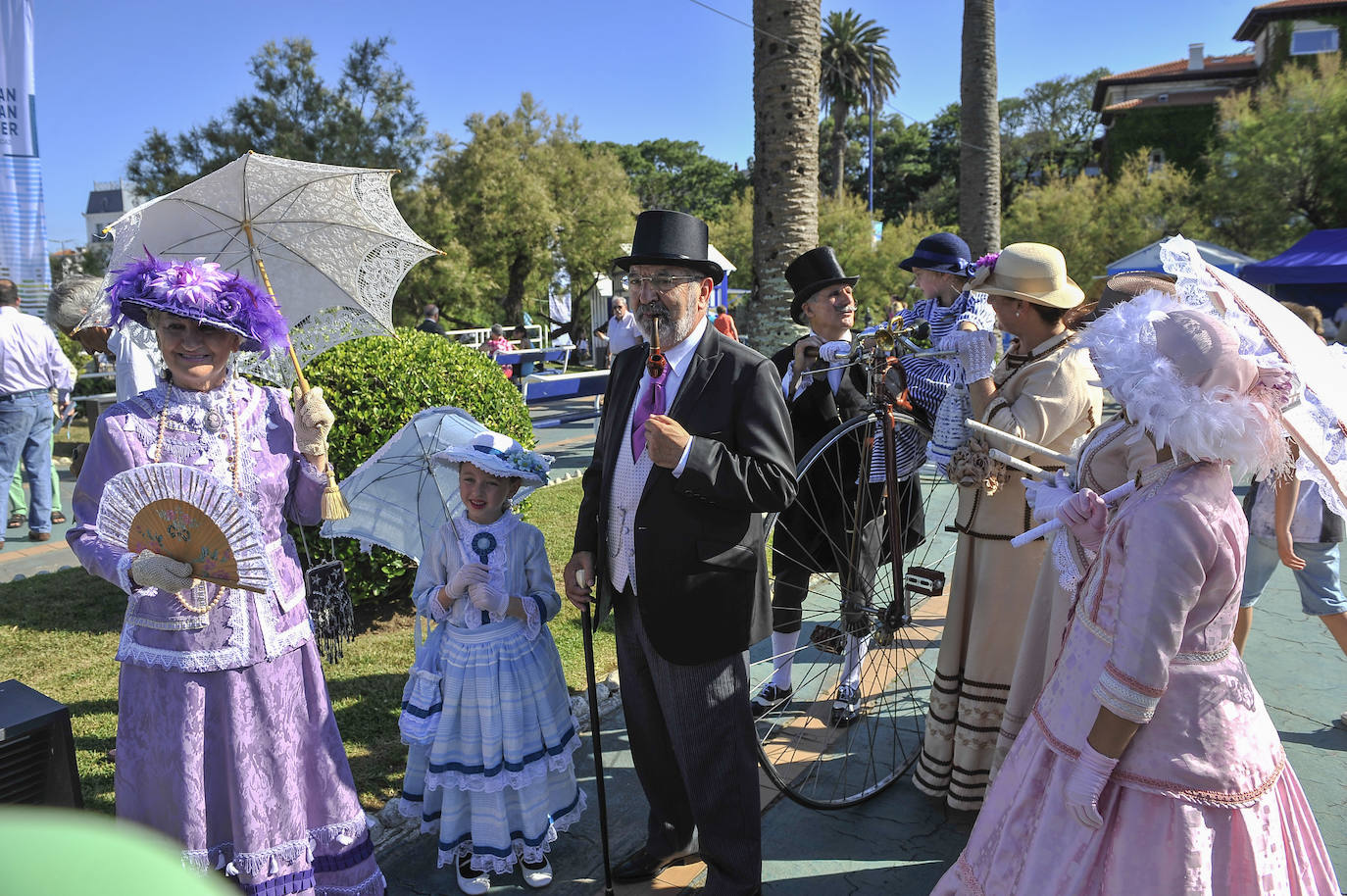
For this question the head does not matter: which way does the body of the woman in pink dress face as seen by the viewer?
to the viewer's left

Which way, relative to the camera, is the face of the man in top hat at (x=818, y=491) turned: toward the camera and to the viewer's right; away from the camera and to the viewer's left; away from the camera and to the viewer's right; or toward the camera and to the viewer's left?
toward the camera and to the viewer's right

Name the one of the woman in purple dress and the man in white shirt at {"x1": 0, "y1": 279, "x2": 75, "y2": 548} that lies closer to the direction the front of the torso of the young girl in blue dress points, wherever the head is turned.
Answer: the woman in purple dress

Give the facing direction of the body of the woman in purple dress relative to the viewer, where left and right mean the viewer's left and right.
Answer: facing the viewer

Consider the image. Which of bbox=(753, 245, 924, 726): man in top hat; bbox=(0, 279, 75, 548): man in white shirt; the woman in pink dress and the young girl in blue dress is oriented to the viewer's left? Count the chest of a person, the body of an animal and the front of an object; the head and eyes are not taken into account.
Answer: the woman in pink dress

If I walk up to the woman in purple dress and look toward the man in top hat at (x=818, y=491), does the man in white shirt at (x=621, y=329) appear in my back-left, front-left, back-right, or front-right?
front-left

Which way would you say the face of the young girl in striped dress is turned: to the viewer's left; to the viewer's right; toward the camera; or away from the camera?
to the viewer's left

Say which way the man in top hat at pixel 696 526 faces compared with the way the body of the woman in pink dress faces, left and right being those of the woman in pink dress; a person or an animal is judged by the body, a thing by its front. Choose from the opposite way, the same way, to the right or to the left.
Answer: to the left

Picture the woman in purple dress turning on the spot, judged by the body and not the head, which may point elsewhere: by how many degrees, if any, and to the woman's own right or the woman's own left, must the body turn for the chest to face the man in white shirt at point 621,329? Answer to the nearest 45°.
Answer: approximately 135° to the woman's own left

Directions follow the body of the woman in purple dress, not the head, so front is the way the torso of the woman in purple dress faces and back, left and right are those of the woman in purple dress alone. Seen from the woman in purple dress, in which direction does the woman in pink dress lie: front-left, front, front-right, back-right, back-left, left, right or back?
front-left

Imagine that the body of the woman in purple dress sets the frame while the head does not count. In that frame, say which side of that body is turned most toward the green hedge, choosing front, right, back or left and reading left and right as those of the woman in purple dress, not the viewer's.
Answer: back

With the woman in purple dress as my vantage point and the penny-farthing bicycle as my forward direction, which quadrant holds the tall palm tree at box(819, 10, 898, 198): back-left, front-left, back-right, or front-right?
front-left
